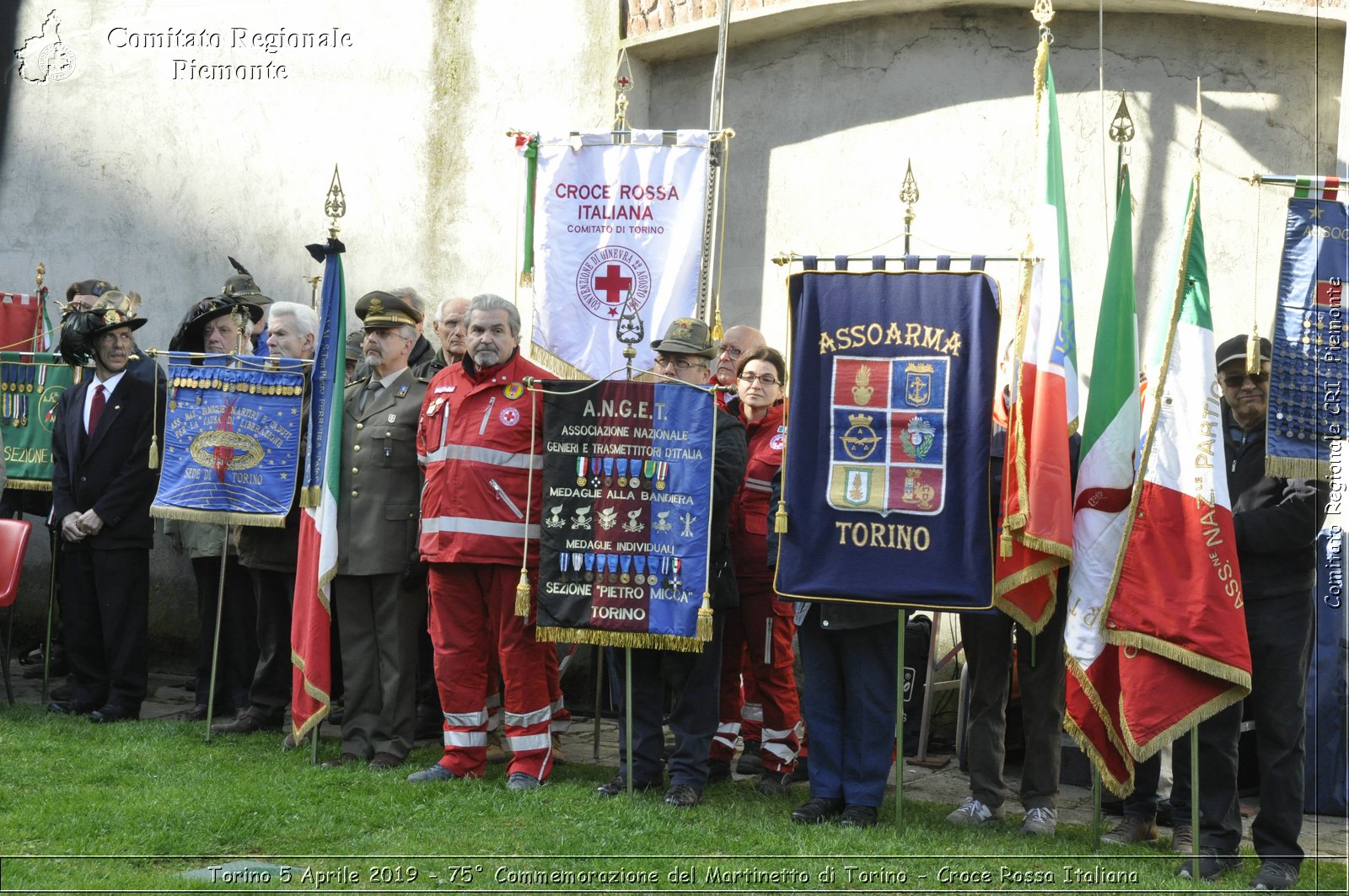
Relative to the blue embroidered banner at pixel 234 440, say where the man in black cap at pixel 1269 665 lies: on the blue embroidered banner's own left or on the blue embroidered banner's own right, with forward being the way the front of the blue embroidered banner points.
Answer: on the blue embroidered banner's own left

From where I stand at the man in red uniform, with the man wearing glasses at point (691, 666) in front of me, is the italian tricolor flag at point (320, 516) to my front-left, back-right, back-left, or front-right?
back-left

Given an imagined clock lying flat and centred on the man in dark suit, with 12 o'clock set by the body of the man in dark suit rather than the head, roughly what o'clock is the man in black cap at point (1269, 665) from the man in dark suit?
The man in black cap is roughly at 9 o'clock from the man in dark suit.

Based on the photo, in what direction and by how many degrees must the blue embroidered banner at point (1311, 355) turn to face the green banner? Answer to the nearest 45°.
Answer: approximately 90° to its right

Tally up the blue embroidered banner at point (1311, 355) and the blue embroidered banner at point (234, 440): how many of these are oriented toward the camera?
2

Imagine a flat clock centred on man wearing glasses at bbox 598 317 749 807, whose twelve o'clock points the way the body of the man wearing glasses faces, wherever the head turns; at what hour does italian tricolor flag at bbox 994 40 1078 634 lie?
The italian tricolor flag is roughly at 8 o'clock from the man wearing glasses.

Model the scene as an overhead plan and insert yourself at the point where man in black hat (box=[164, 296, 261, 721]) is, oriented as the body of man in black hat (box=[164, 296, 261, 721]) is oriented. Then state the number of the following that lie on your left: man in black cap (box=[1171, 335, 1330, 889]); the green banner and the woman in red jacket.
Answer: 2
